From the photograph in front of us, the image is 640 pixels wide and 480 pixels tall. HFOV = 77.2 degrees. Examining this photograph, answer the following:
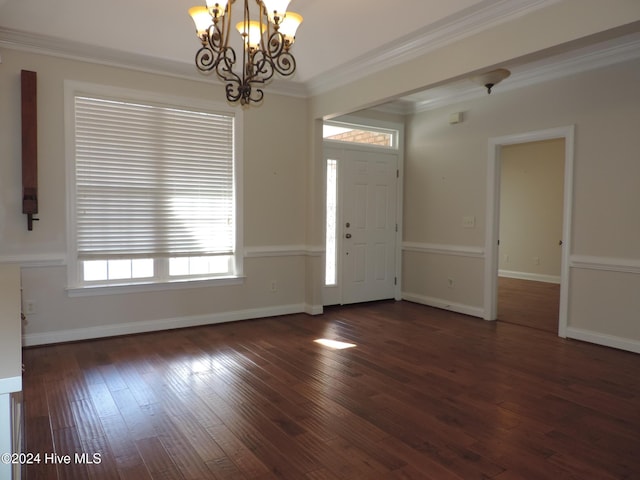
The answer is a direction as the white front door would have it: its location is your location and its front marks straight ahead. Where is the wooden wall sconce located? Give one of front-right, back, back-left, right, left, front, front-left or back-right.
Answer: right

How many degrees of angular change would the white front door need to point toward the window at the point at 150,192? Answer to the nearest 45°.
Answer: approximately 90° to its right

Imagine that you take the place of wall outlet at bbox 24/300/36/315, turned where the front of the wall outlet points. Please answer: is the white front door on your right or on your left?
on your left

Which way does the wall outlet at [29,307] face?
toward the camera

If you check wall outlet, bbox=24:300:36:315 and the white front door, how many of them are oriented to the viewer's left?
0

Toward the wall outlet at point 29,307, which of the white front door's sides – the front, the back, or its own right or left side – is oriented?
right

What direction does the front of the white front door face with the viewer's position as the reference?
facing the viewer and to the right of the viewer

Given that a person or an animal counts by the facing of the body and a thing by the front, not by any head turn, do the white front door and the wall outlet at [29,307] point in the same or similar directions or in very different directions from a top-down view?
same or similar directions

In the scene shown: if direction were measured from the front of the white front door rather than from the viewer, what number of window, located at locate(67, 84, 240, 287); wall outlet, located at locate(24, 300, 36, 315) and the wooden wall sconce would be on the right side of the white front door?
3
